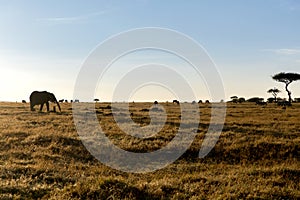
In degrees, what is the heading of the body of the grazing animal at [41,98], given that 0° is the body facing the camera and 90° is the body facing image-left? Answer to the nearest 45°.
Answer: approximately 270°
